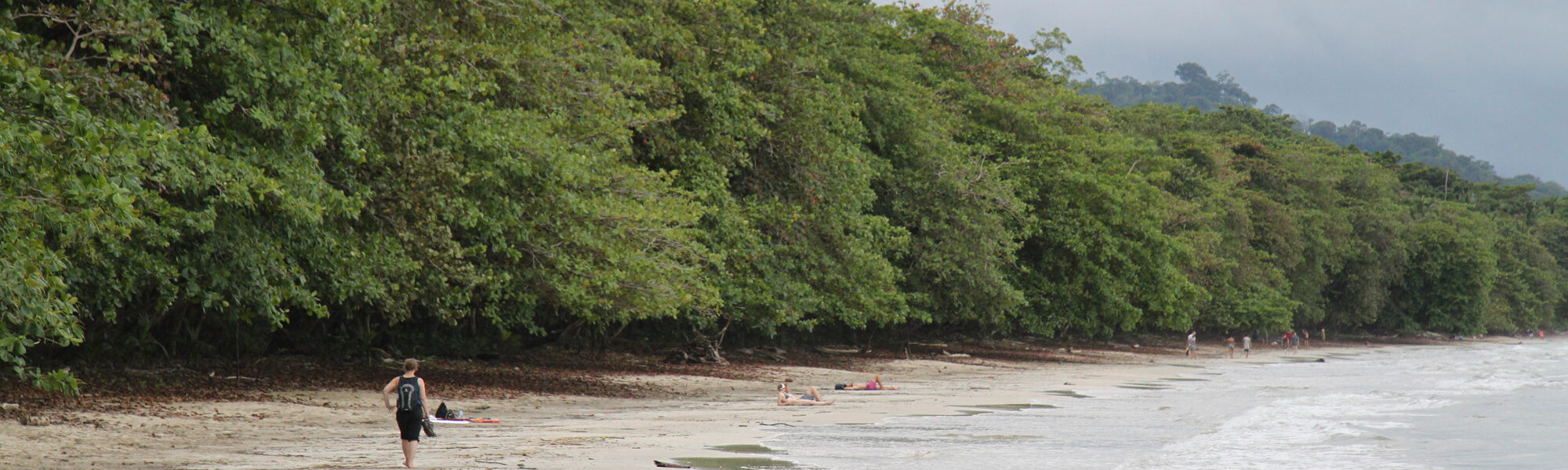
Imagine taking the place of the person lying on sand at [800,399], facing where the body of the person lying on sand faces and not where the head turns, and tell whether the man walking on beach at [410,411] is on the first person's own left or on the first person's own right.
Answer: on the first person's own right

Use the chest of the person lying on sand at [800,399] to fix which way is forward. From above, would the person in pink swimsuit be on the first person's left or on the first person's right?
on the first person's left

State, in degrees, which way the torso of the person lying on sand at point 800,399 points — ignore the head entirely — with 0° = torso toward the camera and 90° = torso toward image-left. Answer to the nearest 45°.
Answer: approximately 270°

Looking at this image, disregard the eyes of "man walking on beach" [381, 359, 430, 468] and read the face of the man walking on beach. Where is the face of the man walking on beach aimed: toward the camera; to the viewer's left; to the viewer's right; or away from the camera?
away from the camera
